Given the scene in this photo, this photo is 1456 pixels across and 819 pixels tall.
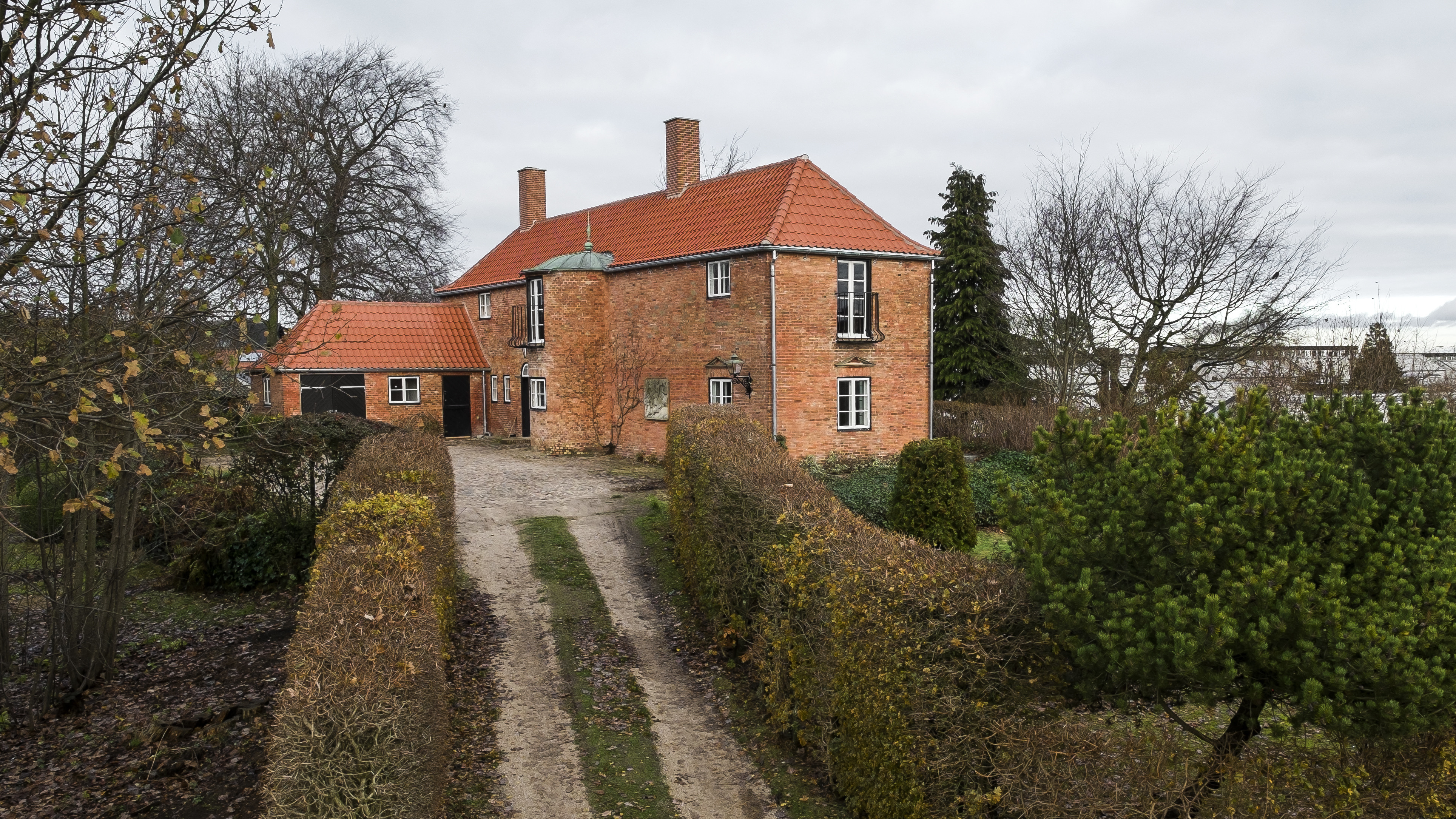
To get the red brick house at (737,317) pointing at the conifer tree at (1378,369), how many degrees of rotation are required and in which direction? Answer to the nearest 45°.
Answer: approximately 135° to its left

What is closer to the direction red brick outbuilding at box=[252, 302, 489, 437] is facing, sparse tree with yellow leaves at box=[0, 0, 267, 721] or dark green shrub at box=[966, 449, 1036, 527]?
the sparse tree with yellow leaves

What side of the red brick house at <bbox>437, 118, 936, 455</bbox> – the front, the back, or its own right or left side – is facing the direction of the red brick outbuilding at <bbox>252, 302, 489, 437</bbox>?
right

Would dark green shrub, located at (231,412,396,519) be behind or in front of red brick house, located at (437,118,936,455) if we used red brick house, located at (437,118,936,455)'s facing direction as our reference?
in front

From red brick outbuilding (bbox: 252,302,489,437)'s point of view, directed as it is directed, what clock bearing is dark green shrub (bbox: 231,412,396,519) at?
The dark green shrub is roughly at 12 o'clock from the red brick outbuilding.

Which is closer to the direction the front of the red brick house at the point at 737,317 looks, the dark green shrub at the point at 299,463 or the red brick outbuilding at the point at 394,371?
the dark green shrub

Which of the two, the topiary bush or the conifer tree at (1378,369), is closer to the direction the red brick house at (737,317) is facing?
the topiary bush

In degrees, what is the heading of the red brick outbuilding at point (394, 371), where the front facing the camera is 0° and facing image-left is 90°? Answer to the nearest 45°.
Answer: approximately 0°

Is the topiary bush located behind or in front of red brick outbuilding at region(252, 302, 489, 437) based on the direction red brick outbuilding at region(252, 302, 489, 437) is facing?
in front

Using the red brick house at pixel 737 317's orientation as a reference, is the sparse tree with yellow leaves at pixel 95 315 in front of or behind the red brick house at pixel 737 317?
in front

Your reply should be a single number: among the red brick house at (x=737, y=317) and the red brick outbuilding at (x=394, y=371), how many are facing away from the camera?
0
